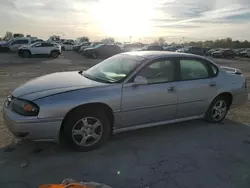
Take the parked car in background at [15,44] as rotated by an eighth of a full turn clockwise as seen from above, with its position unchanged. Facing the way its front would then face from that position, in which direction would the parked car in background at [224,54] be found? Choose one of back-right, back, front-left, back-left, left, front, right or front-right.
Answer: back-right

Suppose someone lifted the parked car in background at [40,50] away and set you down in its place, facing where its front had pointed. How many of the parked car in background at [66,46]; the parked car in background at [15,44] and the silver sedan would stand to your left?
1

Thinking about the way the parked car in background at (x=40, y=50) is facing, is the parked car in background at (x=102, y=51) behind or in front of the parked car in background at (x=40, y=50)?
behind

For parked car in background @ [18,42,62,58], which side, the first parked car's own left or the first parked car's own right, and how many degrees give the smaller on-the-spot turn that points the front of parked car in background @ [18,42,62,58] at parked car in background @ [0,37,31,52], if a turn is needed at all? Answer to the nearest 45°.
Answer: approximately 45° to the first parked car's own right

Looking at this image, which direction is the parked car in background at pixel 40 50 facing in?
to the viewer's left

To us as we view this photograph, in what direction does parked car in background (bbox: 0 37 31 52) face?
facing to the left of the viewer

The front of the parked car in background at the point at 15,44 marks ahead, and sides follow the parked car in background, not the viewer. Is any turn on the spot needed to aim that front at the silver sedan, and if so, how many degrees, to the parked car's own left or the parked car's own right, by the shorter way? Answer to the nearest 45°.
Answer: approximately 90° to the parked car's own left

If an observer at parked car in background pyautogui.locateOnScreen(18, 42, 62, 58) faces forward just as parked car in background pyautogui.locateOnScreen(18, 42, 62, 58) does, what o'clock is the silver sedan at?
The silver sedan is roughly at 9 o'clock from the parked car in background.

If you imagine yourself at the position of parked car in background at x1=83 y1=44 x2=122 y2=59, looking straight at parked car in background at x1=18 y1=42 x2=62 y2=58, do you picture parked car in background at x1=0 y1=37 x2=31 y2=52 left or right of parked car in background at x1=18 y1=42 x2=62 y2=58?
right

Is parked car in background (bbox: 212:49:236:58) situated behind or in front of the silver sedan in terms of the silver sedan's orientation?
behind

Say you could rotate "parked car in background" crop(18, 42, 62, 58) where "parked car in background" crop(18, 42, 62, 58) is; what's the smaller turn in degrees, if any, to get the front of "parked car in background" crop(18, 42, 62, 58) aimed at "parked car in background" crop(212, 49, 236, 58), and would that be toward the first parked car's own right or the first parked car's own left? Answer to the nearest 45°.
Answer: approximately 180°
